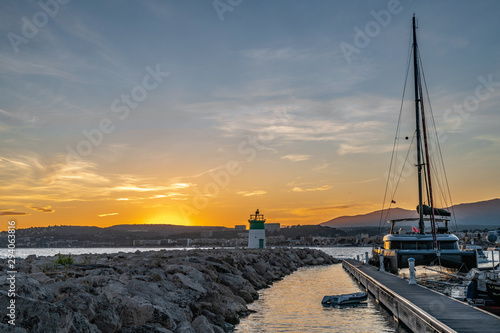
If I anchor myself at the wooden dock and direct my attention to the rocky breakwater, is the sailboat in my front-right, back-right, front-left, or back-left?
back-right

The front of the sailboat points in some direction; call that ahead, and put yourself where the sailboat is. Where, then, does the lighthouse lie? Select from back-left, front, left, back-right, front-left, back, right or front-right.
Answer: back-right
